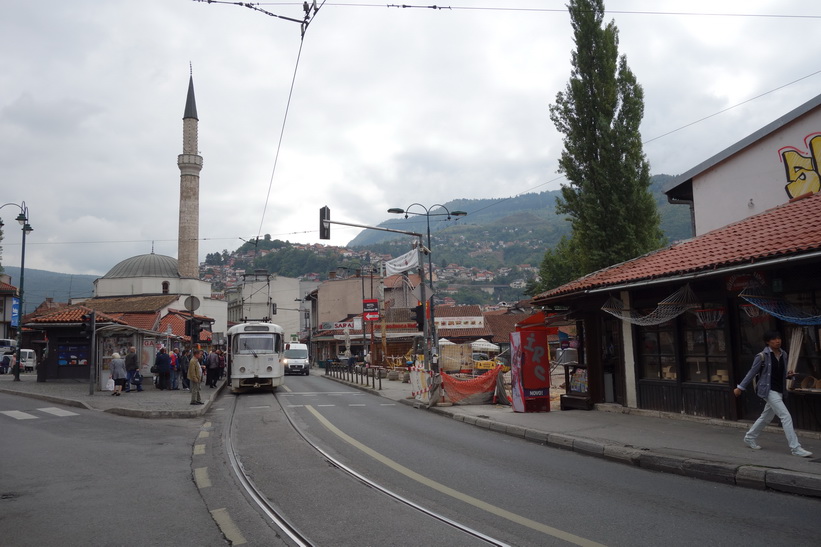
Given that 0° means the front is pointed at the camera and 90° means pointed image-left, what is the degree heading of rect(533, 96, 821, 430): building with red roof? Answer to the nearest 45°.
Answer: approximately 45°

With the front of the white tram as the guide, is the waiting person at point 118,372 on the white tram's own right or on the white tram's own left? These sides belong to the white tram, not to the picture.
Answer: on the white tram's own right

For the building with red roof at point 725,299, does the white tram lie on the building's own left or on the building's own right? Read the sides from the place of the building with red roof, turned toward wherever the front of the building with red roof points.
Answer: on the building's own right

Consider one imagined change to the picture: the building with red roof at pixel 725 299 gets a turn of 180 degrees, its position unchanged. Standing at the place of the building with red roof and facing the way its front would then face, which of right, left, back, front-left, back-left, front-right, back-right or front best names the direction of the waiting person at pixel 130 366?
back-left

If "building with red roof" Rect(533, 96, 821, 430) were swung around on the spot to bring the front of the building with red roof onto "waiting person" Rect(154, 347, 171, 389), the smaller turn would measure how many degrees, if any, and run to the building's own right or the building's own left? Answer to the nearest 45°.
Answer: approximately 45° to the building's own right

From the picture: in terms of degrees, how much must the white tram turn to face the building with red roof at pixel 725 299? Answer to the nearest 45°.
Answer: approximately 45° to its left

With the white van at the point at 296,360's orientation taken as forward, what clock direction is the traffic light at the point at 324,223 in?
The traffic light is roughly at 12 o'clock from the white van.

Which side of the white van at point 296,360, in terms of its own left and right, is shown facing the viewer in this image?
front

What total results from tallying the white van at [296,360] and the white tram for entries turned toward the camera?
2

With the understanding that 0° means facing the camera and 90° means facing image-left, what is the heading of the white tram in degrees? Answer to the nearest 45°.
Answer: approximately 0°

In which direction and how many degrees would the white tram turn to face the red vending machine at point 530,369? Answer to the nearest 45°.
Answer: approximately 45° to its left

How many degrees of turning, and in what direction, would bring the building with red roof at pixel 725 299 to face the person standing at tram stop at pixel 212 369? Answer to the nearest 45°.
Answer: approximately 45° to its right
